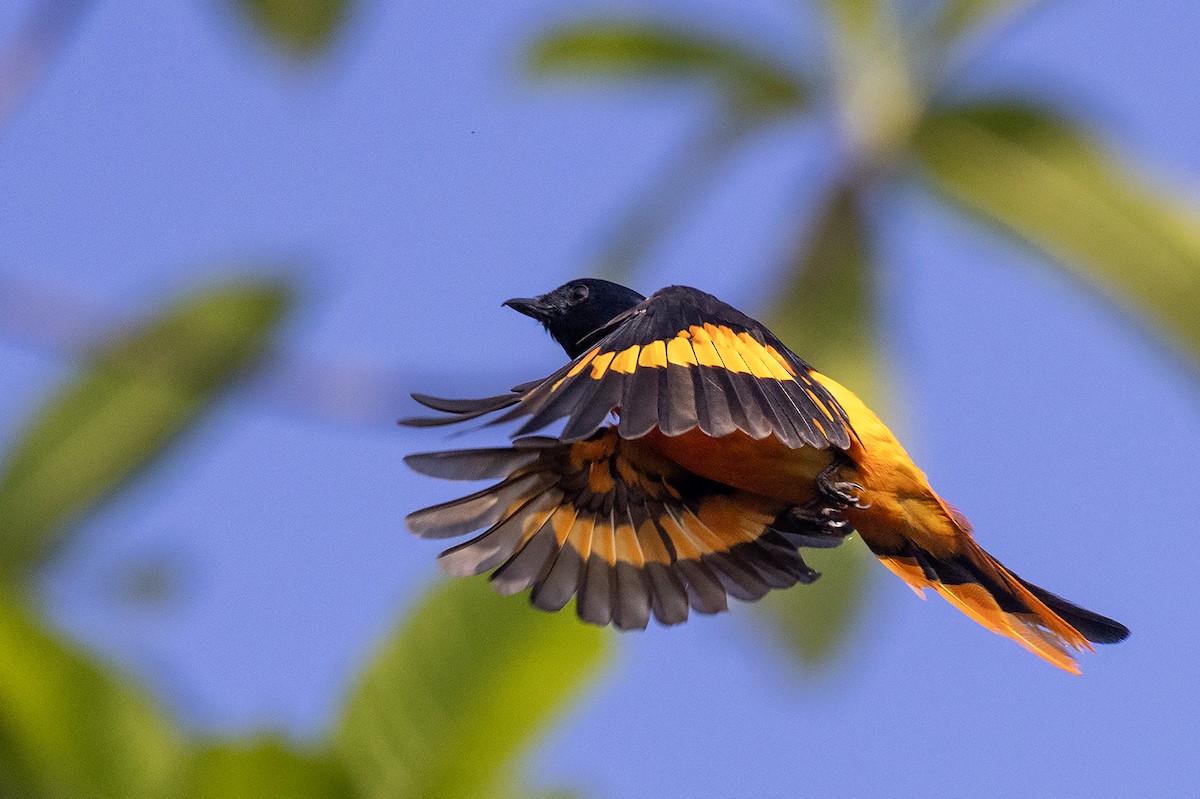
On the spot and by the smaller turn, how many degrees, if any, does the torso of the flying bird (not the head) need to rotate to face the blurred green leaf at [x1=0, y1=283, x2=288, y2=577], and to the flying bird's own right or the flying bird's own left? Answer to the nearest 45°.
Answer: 0° — it already faces it

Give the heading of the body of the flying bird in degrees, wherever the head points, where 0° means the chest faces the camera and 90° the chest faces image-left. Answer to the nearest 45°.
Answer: approximately 90°

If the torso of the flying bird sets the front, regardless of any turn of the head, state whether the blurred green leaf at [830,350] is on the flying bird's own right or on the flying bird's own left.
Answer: on the flying bird's own right
